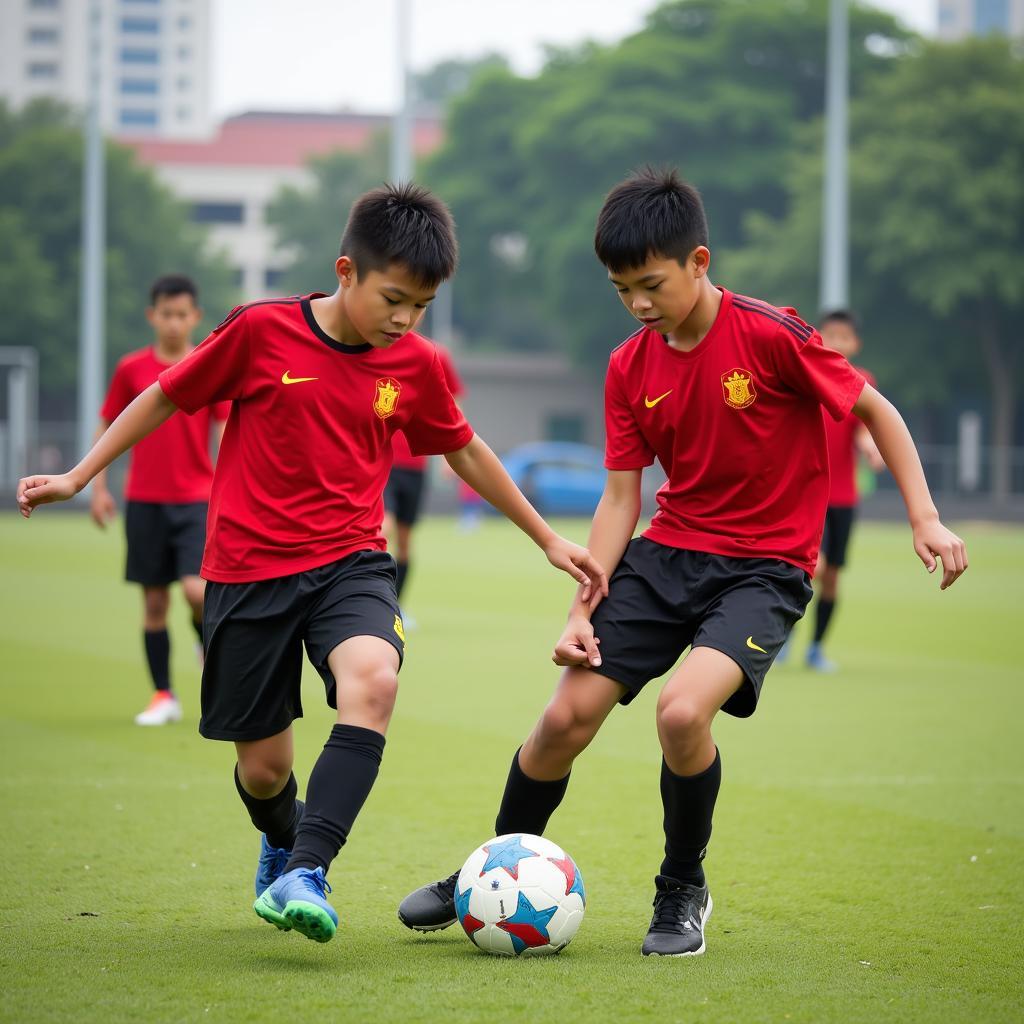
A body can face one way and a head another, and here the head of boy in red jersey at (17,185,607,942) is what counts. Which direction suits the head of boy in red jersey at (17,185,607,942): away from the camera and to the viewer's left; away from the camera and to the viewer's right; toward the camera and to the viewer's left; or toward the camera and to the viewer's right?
toward the camera and to the viewer's right

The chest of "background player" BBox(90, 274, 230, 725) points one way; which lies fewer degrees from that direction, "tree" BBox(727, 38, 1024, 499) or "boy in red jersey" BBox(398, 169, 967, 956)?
the boy in red jersey

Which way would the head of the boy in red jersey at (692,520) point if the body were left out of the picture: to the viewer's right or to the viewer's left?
to the viewer's left

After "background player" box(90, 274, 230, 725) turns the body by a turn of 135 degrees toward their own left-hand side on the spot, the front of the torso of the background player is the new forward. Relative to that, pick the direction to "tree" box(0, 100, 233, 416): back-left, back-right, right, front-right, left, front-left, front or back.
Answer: front-left

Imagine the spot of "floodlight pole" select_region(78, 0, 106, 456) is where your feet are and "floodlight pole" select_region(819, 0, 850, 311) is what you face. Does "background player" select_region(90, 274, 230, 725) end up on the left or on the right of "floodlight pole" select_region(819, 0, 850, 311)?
right

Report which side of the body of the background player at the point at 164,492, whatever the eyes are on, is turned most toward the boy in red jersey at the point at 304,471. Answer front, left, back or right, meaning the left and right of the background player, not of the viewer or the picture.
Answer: front

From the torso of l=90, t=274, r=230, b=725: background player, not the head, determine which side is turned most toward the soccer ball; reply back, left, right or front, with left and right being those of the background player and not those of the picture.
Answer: front

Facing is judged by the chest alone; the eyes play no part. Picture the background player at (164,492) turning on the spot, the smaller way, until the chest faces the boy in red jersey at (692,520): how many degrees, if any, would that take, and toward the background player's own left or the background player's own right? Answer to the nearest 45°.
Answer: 0° — they already face them

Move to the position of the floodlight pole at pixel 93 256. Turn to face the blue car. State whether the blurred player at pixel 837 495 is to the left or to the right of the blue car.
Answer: right

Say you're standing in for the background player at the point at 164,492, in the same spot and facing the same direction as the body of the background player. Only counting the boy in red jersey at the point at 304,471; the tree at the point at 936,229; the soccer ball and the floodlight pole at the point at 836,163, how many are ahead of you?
2

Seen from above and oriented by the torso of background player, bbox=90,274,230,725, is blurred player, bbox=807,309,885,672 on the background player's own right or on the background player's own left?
on the background player's own left

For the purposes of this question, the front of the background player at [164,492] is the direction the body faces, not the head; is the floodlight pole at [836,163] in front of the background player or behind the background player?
behind

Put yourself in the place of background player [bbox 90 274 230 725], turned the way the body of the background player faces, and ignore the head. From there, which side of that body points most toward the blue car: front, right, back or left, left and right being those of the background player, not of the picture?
back

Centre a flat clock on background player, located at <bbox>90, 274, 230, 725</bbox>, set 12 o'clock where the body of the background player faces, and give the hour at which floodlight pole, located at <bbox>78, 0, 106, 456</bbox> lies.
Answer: The floodlight pole is roughly at 6 o'clock from the background player.

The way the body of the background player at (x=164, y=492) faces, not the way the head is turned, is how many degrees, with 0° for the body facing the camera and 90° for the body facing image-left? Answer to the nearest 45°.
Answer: approximately 0°

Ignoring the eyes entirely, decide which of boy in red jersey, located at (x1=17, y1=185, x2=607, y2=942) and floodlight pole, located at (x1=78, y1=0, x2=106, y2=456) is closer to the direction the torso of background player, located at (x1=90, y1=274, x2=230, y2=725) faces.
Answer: the boy in red jersey
